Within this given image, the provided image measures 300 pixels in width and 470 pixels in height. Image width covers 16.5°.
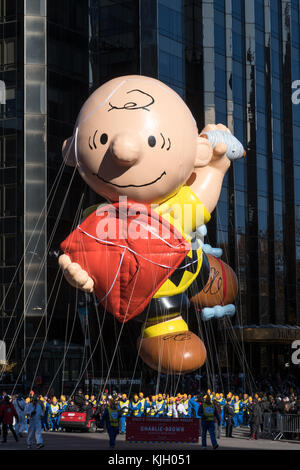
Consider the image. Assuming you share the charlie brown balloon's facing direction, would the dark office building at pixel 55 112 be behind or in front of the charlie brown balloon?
behind

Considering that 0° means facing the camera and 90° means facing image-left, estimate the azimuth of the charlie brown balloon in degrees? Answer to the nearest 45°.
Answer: approximately 0°

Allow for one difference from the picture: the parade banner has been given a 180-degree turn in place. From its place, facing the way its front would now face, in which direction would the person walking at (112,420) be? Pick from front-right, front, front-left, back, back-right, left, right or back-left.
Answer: back-left

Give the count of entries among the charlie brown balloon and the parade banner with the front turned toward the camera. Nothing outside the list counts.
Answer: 2

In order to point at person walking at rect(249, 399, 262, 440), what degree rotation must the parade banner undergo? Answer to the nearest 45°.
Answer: approximately 135° to its left
